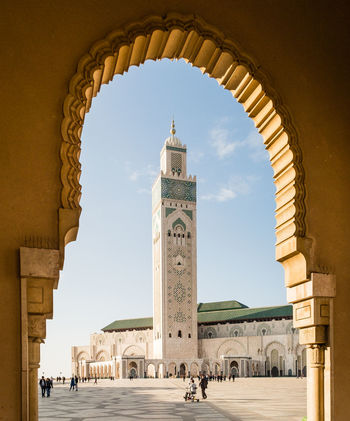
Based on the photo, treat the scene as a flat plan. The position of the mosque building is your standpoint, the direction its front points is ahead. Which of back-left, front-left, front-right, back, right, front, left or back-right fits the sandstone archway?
front

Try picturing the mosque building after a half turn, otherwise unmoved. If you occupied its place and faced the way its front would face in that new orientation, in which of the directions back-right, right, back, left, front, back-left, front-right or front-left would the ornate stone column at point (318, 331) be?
back

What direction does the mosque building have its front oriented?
toward the camera

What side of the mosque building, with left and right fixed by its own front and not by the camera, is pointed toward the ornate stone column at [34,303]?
front
